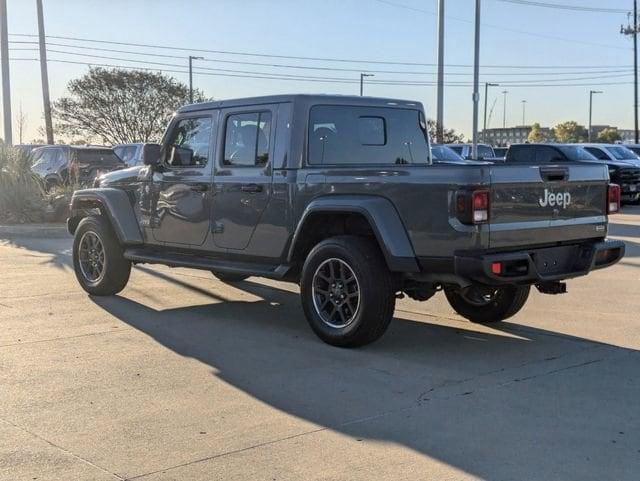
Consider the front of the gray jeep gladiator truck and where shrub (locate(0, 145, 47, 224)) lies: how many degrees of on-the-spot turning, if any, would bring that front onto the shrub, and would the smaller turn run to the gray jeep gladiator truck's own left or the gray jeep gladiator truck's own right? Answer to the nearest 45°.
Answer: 0° — it already faces it

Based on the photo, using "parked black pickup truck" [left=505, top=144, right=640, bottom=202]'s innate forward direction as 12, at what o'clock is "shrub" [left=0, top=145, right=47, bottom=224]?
The shrub is roughly at 3 o'clock from the parked black pickup truck.

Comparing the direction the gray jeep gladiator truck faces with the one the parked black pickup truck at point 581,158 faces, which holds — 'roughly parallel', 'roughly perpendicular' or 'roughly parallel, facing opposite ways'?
roughly parallel, facing opposite ways

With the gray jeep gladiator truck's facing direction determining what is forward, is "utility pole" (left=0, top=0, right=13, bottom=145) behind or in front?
in front

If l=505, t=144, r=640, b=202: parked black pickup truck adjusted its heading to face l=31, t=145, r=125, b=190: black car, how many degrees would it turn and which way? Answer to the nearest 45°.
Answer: approximately 90° to its right

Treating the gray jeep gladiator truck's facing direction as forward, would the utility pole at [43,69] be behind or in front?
in front

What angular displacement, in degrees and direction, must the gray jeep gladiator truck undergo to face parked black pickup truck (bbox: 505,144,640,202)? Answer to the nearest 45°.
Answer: approximately 90° to its right

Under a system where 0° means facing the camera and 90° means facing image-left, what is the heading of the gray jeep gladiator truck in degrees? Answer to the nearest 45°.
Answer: approximately 135°

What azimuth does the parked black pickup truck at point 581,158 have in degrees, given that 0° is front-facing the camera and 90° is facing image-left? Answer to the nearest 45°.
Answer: approximately 315°

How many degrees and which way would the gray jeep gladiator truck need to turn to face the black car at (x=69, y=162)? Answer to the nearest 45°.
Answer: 0° — it already faces it
